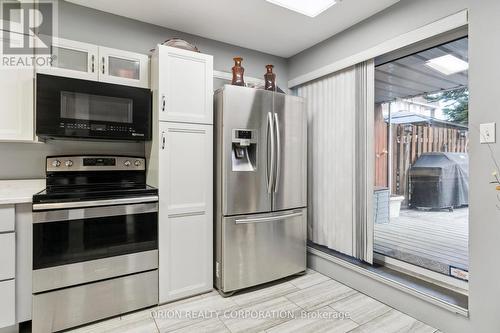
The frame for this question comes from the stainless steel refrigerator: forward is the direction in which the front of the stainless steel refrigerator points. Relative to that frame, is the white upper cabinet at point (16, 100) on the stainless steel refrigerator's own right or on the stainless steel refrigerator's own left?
on the stainless steel refrigerator's own right

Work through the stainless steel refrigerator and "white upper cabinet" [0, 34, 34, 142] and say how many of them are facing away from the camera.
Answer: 0

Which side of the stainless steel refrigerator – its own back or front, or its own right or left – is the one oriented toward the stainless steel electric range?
right

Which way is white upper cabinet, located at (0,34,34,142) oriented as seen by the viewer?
toward the camera

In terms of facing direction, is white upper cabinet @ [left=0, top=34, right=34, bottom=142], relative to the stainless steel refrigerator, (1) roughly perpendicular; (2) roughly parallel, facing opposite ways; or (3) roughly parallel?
roughly parallel

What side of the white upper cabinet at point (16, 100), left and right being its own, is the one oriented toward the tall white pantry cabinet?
left

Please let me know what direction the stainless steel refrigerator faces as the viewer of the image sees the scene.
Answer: facing the viewer and to the right of the viewer

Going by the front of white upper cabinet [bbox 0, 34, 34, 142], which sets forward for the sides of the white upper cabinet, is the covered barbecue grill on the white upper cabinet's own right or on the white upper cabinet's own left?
on the white upper cabinet's own left

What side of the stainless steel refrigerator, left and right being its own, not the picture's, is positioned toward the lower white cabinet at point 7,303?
right

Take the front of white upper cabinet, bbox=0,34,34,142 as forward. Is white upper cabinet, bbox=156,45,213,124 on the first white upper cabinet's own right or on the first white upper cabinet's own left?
on the first white upper cabinet's own left
